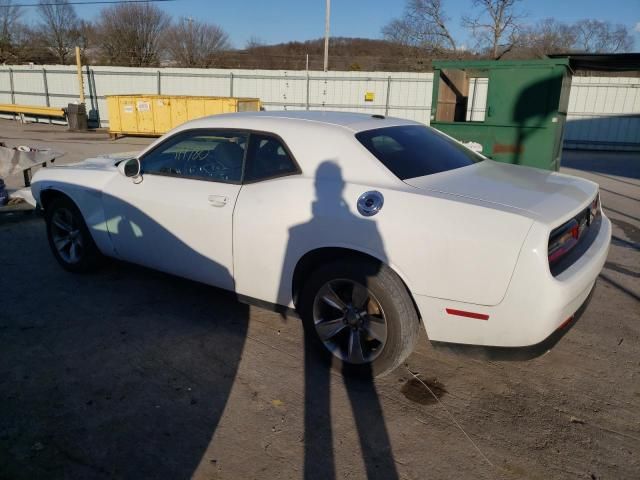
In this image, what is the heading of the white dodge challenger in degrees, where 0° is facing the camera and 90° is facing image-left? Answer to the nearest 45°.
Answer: approximately 135°

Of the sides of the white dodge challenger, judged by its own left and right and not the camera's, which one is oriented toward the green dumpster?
right

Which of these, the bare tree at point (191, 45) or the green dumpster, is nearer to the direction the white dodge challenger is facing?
the bare tree

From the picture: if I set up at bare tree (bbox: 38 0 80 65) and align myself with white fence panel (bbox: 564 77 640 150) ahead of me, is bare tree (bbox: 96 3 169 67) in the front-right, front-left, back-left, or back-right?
front-left

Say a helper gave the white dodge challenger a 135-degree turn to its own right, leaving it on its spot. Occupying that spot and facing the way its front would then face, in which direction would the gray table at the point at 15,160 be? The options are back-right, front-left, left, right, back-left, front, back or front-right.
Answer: back-left

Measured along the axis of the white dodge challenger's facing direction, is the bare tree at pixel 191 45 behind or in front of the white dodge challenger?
in front

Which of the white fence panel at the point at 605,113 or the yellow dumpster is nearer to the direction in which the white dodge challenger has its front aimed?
the yellow dumpster

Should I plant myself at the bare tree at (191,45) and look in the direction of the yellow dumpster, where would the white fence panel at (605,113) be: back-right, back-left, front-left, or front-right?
front-left

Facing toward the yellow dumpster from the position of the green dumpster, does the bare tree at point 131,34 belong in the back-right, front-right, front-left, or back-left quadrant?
front-right

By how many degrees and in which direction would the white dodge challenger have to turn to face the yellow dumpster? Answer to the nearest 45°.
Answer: approximately 45° to its right

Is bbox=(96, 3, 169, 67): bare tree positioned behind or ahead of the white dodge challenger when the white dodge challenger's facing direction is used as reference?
ahead

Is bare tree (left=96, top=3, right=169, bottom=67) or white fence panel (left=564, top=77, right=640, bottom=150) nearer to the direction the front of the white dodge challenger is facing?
the bare tree

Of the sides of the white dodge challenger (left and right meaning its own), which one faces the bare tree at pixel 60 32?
front
